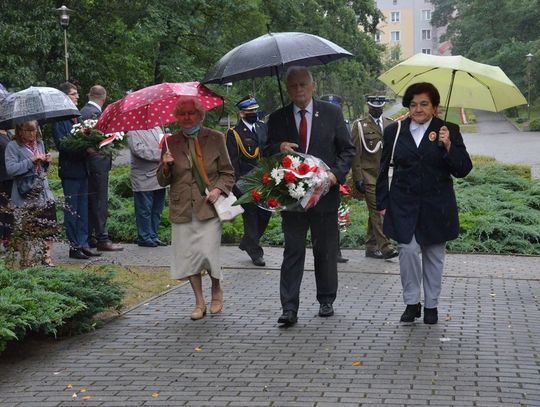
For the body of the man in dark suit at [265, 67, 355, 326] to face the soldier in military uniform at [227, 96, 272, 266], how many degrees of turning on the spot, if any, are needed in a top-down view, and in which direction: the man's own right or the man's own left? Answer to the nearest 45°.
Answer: approximately 180°

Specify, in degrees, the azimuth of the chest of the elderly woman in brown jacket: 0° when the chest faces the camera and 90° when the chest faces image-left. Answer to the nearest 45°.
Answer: approximately 0°

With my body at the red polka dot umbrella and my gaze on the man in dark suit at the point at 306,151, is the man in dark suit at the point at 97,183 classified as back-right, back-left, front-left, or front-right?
back-left

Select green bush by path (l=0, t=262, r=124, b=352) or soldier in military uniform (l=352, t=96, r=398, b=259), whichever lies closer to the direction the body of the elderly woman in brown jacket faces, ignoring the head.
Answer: the green bush by path

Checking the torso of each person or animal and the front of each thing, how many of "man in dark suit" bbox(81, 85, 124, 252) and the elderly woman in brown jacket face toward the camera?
1

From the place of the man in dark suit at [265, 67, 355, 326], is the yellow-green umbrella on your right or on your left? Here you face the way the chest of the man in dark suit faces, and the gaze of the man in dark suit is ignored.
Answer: on your left

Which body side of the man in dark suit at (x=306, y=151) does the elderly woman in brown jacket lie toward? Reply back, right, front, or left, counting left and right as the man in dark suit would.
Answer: right

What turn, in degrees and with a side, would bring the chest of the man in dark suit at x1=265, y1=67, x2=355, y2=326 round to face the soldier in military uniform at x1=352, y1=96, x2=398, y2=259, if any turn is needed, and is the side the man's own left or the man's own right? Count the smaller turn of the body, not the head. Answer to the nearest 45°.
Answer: approximately 180°

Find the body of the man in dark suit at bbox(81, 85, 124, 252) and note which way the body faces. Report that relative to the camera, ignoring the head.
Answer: to the viewer's right

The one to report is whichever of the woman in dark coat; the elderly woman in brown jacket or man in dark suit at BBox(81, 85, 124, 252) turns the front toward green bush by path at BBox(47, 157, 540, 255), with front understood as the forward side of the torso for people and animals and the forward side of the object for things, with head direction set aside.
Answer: the man in dark suit

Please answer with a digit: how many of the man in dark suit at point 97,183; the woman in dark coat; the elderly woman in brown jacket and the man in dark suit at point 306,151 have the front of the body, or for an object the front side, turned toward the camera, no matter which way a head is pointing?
3

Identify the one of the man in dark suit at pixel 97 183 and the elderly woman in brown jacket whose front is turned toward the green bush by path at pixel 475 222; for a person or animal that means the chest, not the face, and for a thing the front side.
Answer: the man in dark suit

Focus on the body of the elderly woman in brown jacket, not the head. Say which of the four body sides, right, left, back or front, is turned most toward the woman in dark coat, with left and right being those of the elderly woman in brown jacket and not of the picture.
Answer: left

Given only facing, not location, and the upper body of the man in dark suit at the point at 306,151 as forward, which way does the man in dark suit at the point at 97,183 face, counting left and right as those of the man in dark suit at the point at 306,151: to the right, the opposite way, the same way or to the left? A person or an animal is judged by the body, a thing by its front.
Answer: to the left
